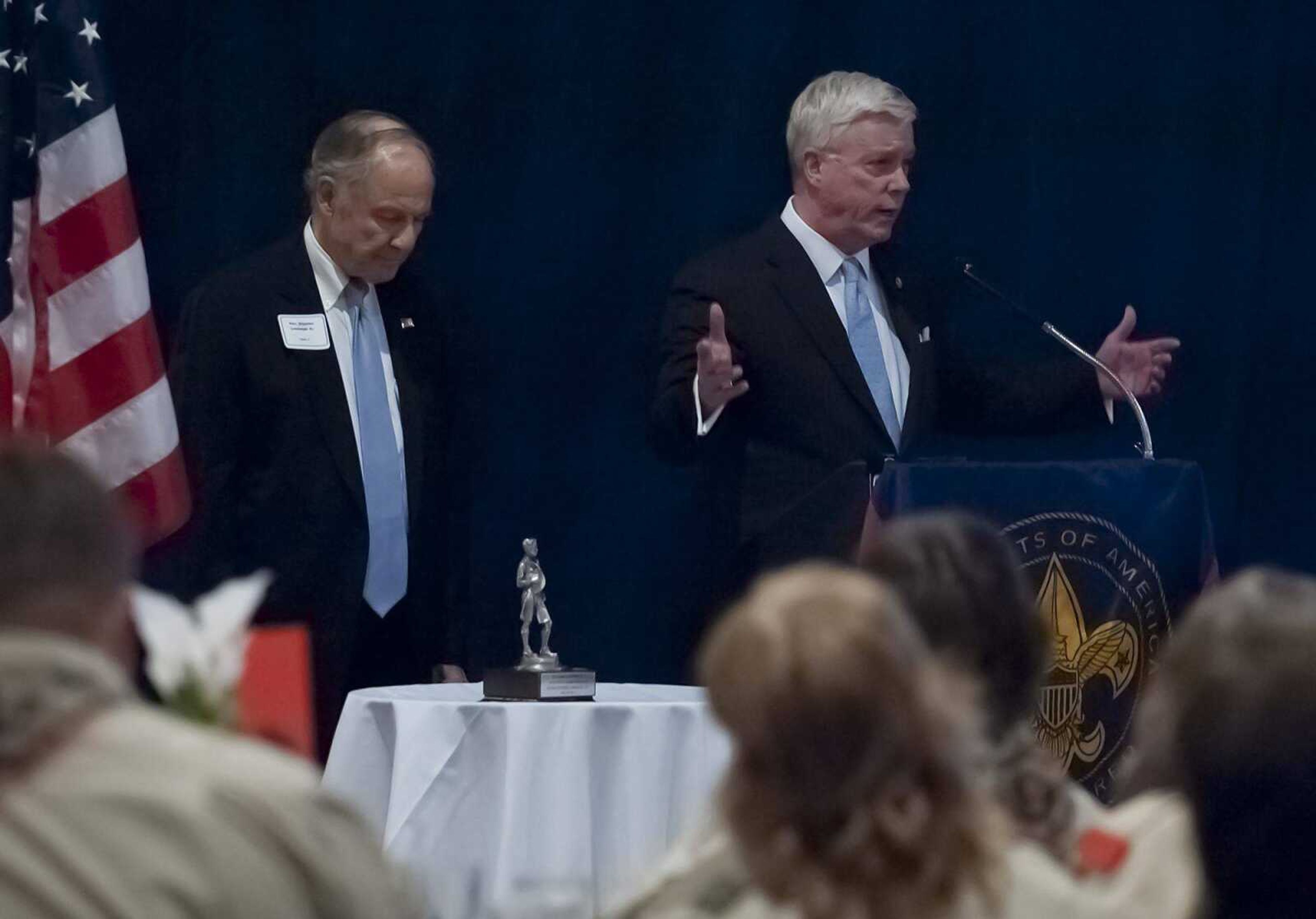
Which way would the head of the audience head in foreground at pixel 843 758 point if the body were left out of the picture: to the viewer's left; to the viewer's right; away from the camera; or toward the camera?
away from the camera

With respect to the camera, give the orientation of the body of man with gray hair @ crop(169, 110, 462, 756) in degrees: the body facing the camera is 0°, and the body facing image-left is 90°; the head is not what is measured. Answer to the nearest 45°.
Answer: approximately 315°

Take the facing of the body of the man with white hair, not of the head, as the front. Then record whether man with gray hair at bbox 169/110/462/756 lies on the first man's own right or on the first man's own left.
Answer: on the first man's own right

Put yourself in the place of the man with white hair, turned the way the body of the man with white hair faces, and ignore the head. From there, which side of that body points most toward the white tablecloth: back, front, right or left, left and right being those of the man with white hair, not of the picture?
right

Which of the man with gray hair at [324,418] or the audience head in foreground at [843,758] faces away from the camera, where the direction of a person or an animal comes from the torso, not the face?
the audience head in foreground

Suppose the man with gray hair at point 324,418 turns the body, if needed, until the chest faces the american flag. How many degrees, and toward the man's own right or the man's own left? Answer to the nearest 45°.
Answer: approximately 135° to the man's own right

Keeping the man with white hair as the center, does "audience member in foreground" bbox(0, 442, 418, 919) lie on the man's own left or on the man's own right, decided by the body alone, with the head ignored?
on the man's own right

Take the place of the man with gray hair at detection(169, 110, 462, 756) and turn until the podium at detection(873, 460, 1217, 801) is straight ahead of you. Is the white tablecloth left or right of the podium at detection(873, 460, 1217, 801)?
right

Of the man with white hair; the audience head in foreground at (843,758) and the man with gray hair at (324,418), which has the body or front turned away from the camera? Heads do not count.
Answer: the audience head in foreground

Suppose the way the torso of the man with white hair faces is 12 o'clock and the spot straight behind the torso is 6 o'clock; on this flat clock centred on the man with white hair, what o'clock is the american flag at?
The american flag is roughly at 4 o'clock from the man with white hair.

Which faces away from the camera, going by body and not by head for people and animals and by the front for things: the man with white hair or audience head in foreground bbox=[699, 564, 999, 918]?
the audience head in foreground

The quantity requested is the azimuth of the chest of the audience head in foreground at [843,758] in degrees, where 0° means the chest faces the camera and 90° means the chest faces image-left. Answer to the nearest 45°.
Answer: approximately 180°

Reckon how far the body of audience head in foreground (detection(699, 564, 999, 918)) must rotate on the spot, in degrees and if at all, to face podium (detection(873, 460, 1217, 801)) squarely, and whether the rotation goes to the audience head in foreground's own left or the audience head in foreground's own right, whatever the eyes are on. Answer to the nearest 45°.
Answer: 0° — they already face it
